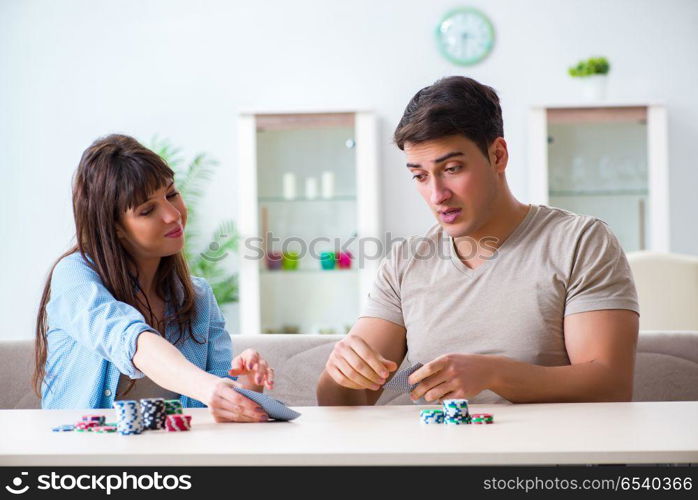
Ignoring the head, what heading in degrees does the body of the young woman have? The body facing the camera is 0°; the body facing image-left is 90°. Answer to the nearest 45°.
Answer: approximately 315°

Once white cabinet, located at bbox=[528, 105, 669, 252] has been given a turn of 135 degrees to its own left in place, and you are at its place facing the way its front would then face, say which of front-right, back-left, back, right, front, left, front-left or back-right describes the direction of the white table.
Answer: back-right

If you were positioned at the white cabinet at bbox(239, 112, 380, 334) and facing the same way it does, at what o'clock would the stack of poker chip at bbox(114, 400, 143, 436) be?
The stack of poker chip is roughly at 12 o'clock from the white cabinet.

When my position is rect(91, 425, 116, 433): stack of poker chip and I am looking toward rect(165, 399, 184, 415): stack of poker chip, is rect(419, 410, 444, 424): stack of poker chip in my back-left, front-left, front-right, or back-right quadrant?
front-right

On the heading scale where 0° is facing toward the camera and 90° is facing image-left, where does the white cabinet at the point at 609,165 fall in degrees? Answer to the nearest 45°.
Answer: approximately 0°

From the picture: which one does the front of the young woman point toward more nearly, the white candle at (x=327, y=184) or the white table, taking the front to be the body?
the white table

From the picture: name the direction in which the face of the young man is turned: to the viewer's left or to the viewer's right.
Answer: to the viewer's left

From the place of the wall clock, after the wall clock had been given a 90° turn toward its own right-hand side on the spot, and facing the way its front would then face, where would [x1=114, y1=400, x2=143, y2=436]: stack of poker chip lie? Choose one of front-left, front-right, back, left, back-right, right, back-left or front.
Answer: left

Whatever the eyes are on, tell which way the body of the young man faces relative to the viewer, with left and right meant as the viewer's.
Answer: facing the viewer and to the left of the viewer

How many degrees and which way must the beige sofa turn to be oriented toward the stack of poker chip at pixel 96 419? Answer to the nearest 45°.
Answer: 0° — it already faces it

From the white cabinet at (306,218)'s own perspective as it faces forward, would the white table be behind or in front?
in front

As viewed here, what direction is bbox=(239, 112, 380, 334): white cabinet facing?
toward the camera

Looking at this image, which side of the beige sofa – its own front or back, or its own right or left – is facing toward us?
front

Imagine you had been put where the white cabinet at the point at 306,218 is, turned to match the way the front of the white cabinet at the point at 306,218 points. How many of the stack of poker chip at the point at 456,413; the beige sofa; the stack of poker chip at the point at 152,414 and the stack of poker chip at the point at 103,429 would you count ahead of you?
4
